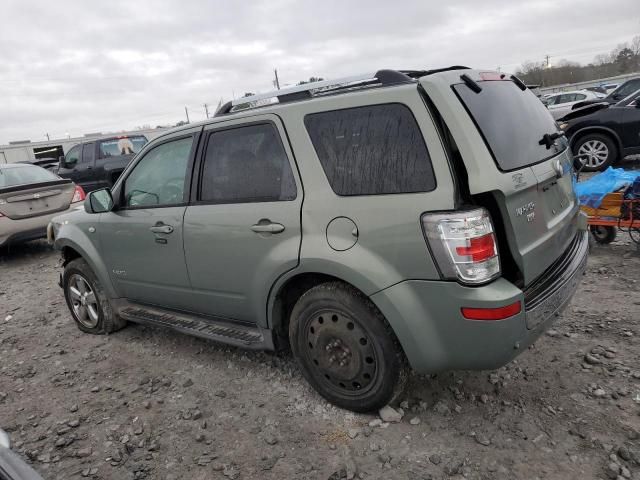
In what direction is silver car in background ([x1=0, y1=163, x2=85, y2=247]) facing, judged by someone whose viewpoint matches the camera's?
facing away from the viewer and to the left of the viewer

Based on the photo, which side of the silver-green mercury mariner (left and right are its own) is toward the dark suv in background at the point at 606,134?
right

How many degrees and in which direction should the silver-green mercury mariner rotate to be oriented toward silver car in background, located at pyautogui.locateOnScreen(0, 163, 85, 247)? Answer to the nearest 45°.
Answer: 0° — it already faces it

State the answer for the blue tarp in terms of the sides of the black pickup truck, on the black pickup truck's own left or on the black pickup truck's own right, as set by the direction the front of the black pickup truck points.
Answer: on the black pickup truck's own left

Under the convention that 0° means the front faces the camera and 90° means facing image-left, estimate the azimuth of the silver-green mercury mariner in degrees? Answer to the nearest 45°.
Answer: approximately 135°

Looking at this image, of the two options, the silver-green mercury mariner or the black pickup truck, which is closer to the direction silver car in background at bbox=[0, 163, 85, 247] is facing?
the black pickup truck

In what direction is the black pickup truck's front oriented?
to the viewer's left
